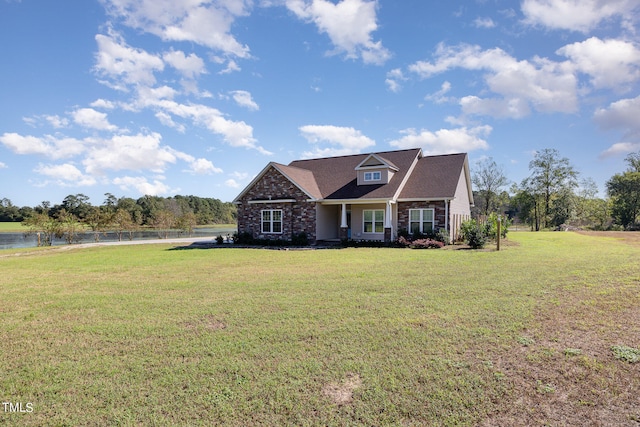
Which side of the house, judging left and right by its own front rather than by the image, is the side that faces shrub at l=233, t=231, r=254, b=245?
right

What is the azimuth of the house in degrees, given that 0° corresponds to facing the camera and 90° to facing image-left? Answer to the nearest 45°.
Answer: approximately 0°
